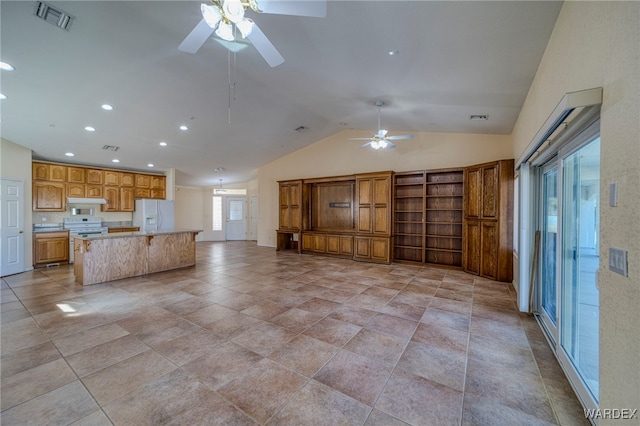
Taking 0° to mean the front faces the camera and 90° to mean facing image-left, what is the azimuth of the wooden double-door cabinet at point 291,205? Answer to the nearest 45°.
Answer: approximately 45°

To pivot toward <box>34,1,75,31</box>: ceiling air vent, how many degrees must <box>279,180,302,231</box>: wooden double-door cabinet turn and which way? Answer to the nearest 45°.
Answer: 0° — it already faces it

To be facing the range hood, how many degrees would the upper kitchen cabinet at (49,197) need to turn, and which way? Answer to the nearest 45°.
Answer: approximately 90° to its left

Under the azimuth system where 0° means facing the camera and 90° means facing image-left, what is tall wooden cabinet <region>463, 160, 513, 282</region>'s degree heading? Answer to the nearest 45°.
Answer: approximately 45°

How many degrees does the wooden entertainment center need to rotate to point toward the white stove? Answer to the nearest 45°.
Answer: approximately 45° to its right

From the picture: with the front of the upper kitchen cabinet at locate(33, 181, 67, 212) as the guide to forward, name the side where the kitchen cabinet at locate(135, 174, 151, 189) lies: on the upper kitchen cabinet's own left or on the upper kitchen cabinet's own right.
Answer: on the upper kitchen cabinet's own left

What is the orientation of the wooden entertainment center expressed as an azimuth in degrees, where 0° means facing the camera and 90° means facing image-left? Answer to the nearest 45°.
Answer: approximately 45°
